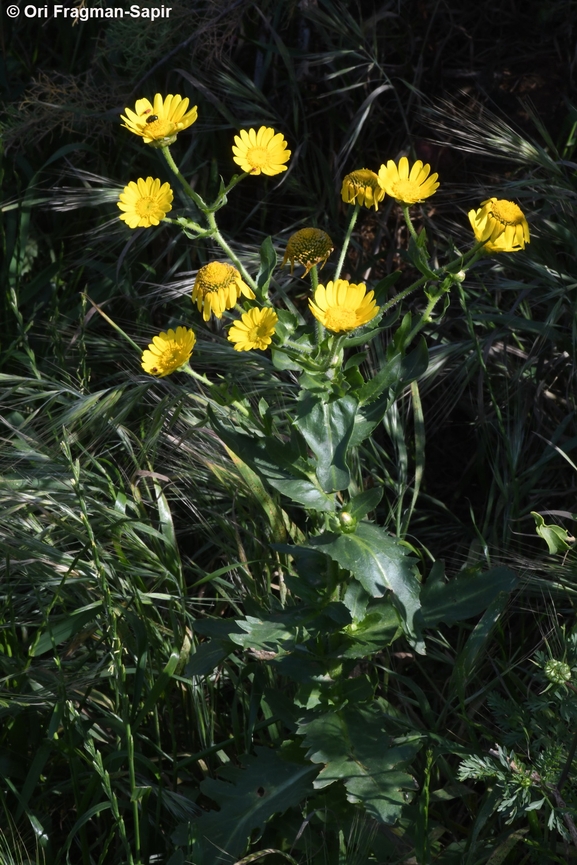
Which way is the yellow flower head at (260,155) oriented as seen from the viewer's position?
toward the camera
